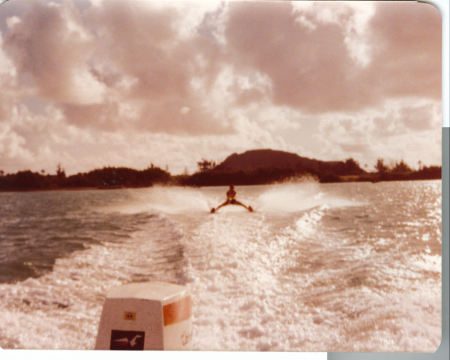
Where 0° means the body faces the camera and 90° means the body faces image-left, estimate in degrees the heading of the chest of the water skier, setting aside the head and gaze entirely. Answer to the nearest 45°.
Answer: approximately 0°
